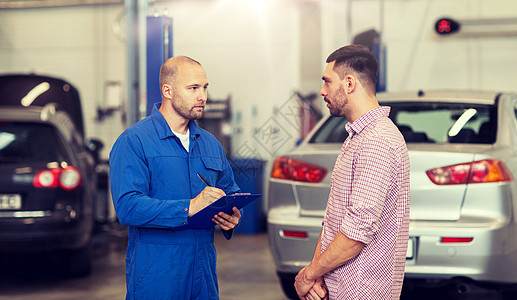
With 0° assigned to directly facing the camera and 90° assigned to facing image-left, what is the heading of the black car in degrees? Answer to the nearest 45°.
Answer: approximately 180°

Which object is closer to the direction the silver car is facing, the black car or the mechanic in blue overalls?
the black car

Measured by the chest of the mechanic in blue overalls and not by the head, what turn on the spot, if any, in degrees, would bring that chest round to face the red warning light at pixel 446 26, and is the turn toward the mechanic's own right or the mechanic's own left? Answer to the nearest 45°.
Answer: approximately 90° to the mechanic's own left

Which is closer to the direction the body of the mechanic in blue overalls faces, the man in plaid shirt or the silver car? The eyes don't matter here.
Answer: the man in plaid shirt

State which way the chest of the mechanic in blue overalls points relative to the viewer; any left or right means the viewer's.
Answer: facing the viewer and to the right of the viewer

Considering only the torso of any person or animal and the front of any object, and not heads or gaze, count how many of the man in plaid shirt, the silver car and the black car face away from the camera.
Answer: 2

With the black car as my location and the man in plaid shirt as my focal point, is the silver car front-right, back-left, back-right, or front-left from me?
front-left

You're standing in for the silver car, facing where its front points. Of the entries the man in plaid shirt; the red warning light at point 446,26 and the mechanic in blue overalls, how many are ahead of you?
1

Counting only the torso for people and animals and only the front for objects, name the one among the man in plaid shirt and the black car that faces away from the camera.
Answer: the black car

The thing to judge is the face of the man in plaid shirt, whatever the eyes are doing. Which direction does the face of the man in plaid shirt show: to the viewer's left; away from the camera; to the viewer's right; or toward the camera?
to the viewer's left

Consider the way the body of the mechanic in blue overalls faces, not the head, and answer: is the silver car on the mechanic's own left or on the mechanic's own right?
on the mechanic's own left

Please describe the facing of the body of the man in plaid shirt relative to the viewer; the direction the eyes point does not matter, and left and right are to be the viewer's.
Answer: facing to the left of the viewer

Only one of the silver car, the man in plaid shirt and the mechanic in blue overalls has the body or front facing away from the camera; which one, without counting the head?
the silver car

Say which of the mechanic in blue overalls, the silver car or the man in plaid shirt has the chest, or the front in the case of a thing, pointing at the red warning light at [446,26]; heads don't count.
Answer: the silver car

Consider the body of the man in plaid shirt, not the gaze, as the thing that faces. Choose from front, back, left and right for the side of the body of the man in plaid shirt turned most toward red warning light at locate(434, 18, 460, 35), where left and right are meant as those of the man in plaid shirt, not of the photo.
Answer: right

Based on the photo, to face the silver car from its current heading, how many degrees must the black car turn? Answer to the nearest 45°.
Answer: approximately 135° to its right

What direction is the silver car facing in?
away from the camera
